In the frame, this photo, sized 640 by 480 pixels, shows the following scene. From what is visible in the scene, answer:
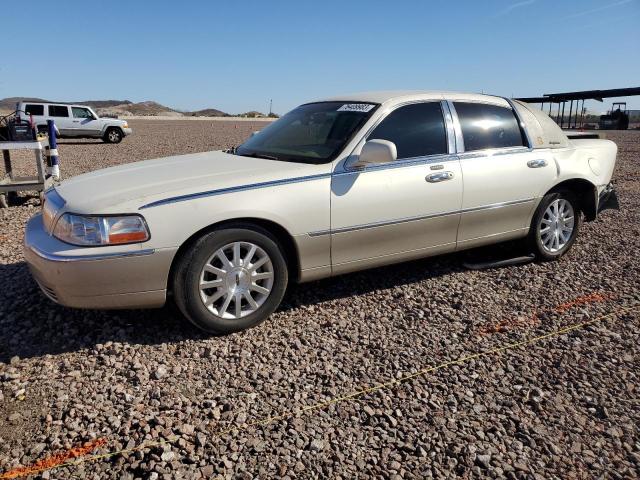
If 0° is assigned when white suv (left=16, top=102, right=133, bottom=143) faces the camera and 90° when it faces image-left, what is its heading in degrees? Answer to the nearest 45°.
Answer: approximately 270°

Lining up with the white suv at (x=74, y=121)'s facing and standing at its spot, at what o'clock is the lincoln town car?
The lincoln town car is roughly at 3 o'clock from the white suv.

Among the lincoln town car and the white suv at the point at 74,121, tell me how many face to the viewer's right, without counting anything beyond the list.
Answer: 1

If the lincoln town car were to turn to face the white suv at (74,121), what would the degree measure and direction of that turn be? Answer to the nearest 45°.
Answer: approximately 90° to its right

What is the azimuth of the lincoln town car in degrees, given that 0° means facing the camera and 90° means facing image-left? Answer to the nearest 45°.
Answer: approximately 45°

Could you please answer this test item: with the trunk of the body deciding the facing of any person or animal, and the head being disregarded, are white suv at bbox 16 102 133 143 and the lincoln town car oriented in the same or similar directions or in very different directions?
very different directions
